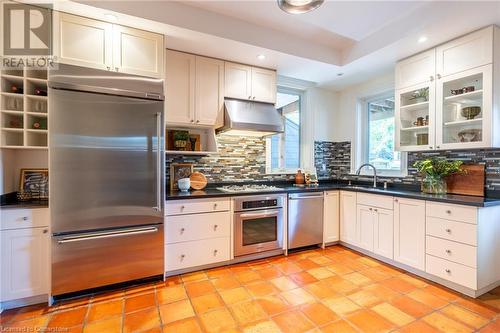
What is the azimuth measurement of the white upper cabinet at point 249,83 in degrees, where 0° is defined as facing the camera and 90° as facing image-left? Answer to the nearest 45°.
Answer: approximately 315°

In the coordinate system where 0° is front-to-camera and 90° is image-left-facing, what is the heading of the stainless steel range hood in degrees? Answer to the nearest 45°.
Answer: approximately 315°

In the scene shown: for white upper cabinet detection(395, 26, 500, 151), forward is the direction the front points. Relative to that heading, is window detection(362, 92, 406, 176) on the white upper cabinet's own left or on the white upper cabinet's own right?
on the white upper cabinet's own right

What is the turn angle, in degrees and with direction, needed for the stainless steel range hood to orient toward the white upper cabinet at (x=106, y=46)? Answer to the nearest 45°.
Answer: approximately 90° to its right

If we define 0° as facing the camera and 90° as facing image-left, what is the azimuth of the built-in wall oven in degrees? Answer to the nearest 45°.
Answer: approximately 315°
